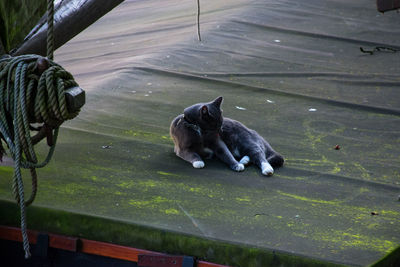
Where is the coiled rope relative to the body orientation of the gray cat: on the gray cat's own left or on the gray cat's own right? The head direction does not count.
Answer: on the gray cat's own left

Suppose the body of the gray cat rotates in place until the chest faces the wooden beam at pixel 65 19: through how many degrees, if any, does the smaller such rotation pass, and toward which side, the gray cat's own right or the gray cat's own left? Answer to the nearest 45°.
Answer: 0° — it already faces it

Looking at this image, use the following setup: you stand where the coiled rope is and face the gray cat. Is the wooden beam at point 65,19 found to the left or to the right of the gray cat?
left

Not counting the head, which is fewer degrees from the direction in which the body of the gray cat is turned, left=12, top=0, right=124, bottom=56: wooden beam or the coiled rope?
the wooden beam

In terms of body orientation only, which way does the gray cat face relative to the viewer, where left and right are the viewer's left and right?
facing to the left of the viewer

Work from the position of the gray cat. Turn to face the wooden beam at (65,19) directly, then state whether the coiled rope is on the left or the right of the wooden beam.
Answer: left
